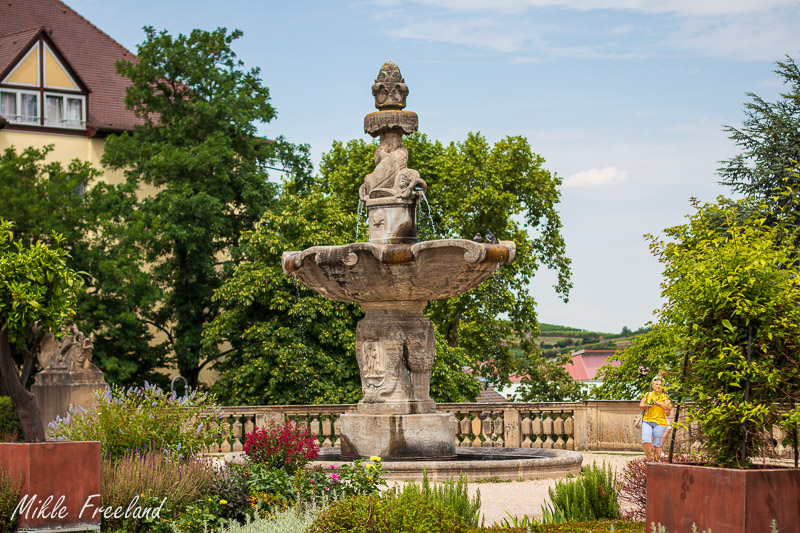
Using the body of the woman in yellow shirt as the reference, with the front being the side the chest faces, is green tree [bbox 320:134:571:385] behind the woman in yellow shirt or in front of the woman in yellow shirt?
behind

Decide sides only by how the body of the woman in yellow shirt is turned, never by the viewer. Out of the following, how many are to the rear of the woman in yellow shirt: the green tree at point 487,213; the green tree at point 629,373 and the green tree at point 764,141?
3

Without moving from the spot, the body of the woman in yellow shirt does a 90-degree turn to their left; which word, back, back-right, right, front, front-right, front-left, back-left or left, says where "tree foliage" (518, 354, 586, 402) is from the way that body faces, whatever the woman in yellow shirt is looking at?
left

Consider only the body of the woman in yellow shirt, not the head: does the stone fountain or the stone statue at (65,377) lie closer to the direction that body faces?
the stone fountain

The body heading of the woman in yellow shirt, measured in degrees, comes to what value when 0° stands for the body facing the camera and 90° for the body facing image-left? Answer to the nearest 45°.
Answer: approximately 0°

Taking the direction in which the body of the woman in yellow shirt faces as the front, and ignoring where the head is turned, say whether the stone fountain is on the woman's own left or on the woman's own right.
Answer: on the woman's own right

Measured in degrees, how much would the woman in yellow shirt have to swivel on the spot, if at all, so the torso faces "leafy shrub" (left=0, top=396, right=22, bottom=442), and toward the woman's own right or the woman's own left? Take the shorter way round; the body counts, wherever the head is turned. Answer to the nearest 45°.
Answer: approximately 90° to the woman's own right

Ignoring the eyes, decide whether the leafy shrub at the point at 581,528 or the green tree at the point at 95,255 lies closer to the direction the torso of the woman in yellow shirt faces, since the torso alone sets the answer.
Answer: the leafy shrub

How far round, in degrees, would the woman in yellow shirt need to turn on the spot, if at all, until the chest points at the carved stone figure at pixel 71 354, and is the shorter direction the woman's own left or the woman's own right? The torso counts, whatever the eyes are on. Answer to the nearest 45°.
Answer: approximately 135° to the woman's own right
